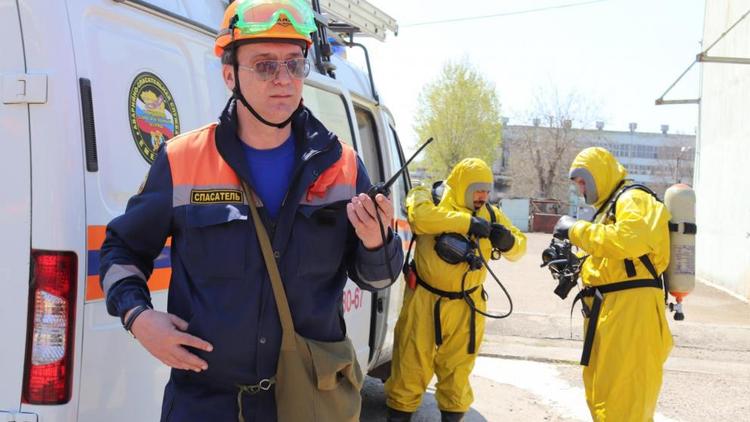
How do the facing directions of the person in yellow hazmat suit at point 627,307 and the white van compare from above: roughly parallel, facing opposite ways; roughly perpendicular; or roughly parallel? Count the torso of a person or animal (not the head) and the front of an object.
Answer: roughly perpendicular

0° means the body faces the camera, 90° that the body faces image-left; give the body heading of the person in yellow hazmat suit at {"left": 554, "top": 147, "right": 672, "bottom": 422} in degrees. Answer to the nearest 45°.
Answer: approximately 90°

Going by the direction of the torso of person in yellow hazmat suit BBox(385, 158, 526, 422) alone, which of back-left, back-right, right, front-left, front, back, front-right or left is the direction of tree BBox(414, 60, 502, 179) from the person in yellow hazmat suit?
back-left

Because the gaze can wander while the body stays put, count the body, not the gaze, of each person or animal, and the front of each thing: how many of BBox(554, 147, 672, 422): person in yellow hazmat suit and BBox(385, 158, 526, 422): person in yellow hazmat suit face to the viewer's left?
1

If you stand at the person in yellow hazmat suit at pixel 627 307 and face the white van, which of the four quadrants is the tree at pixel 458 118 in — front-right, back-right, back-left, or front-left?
back-right

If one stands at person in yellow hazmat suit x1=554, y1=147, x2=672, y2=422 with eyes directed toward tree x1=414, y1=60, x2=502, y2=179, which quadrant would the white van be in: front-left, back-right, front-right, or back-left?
back-left

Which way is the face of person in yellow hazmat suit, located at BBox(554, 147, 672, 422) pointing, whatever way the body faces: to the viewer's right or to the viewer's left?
to the viewer's left

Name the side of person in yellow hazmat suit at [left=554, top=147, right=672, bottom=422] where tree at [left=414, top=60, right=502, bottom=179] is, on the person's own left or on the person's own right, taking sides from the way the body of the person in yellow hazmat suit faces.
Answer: on the person's own right

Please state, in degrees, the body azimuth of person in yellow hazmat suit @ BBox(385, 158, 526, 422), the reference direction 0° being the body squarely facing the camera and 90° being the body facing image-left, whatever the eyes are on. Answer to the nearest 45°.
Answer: approximately 315°
